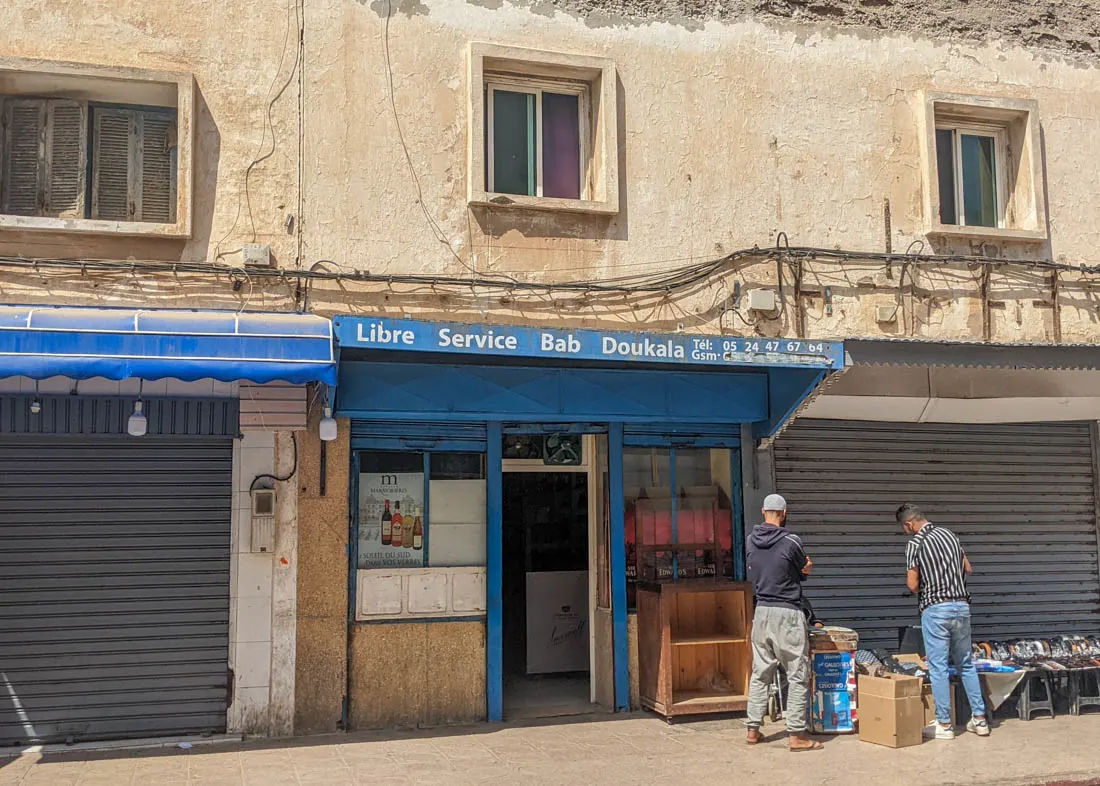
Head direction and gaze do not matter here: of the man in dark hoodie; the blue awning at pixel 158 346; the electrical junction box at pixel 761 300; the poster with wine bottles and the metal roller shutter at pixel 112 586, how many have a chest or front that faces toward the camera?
4

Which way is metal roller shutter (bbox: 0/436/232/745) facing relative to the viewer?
toward the camera

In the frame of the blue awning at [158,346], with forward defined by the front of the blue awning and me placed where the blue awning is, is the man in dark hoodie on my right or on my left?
on my left

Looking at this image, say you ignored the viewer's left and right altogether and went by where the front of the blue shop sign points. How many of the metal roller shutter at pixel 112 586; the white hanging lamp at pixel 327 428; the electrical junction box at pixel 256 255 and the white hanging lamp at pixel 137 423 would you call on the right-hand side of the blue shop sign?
4

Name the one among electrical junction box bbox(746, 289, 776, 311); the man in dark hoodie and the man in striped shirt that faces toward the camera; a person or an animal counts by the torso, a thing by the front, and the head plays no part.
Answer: the electrical junction box

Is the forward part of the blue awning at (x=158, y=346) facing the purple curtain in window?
no

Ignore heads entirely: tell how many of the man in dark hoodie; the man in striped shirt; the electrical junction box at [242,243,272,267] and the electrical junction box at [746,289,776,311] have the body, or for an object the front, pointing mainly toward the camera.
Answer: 2

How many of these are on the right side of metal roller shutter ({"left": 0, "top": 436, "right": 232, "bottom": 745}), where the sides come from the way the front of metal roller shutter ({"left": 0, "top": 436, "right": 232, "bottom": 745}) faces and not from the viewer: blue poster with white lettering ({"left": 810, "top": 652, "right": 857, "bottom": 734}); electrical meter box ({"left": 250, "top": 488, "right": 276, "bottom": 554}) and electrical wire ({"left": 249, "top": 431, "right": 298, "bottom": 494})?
0

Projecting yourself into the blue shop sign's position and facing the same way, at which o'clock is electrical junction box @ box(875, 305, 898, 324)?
The electrical junction box is roughly at 8 o'clock from the blue shop sign.

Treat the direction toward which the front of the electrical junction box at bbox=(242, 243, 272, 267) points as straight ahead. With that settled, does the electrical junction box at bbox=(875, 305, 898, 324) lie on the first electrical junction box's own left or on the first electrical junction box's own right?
on the first electrical junction box's own left

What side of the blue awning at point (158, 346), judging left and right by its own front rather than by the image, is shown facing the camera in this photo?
front

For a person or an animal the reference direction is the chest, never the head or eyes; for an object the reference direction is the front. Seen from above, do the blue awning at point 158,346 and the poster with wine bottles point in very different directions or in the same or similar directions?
same or similar directions

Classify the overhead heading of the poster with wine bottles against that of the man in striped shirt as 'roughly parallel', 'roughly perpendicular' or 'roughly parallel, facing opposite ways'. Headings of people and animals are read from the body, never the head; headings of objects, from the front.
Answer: roughly parallel, facing opposite ways

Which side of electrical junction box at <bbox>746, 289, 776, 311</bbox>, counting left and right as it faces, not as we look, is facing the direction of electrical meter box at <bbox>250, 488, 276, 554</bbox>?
right

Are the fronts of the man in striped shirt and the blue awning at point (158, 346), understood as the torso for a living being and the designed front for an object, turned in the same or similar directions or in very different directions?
very different directions

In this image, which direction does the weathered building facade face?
toward the camera

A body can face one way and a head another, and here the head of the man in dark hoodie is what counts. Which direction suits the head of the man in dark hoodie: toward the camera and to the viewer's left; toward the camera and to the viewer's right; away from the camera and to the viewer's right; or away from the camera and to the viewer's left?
away from the camera and to the viewer's right

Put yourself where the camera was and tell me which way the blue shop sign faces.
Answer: facing the viewer
